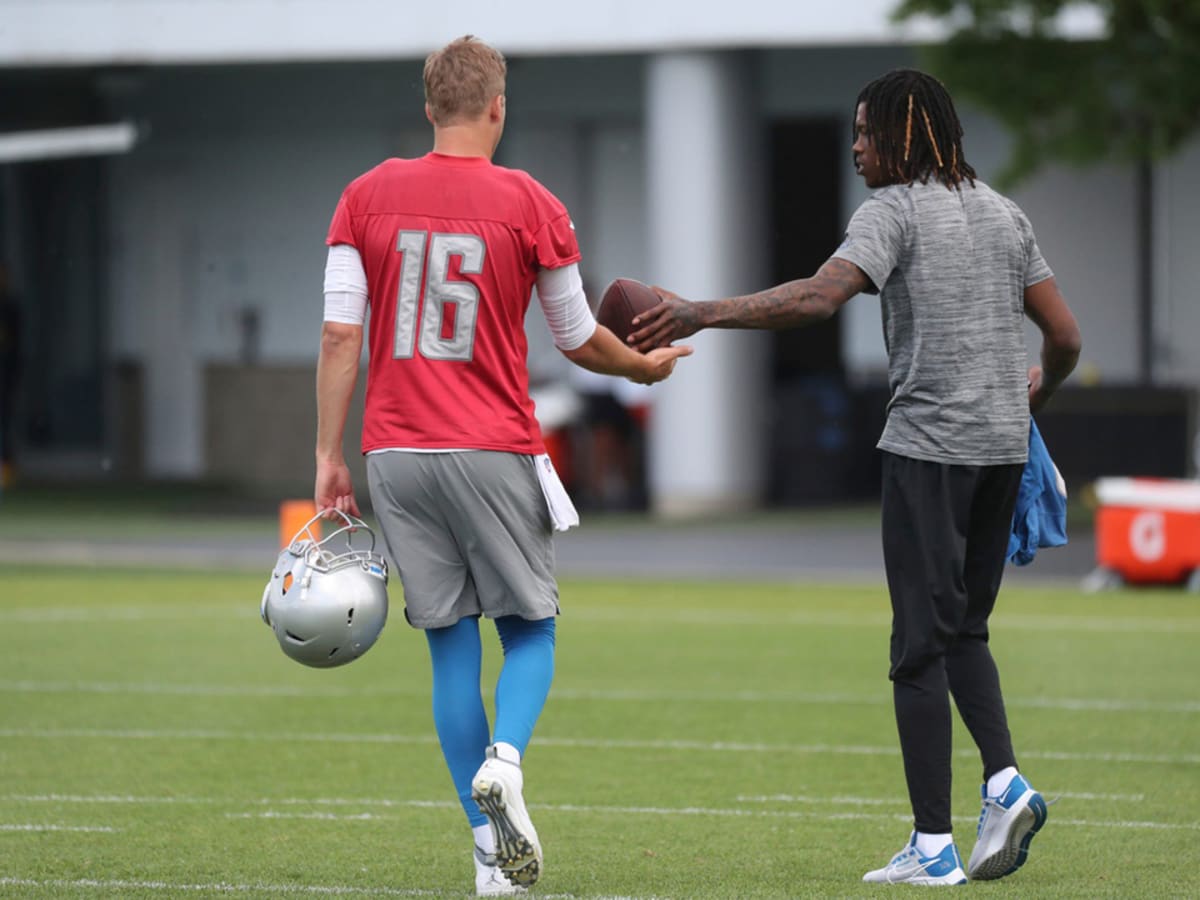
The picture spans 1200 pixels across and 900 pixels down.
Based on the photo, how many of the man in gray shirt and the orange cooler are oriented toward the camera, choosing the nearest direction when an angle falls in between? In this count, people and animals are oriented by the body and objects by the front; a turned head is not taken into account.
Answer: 1

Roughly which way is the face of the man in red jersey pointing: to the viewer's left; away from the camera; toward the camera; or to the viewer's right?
away from the camera

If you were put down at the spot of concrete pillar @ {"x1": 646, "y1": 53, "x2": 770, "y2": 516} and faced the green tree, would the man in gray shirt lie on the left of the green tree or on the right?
right

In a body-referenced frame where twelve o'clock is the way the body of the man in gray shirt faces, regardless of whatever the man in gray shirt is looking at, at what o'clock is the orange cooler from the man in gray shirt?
The orange cooler is roughly at 2 o'clock from the man in gray shirt.

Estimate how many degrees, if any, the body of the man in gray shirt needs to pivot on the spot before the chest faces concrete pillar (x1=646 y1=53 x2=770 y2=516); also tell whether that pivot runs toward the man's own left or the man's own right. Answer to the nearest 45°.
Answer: approximately 45° to the man's own right

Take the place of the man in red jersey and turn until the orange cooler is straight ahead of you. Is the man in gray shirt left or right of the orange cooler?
right

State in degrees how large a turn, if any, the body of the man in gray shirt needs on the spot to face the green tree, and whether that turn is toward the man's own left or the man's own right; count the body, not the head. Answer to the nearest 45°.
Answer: approximately 45° to the man's own right

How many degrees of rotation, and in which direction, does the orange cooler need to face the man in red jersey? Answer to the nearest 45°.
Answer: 0° — it already faces them

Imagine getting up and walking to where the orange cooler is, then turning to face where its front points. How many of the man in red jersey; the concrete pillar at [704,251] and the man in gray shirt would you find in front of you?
2

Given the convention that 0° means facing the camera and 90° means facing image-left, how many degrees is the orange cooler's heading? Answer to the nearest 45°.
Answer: approximately 0°

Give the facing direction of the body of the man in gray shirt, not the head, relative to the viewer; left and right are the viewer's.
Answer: facing away from the viewer and to the left of the viewer

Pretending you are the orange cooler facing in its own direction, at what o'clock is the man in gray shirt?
The man in gray shirt is roughly at 12 o'clock from the orange cooler.
